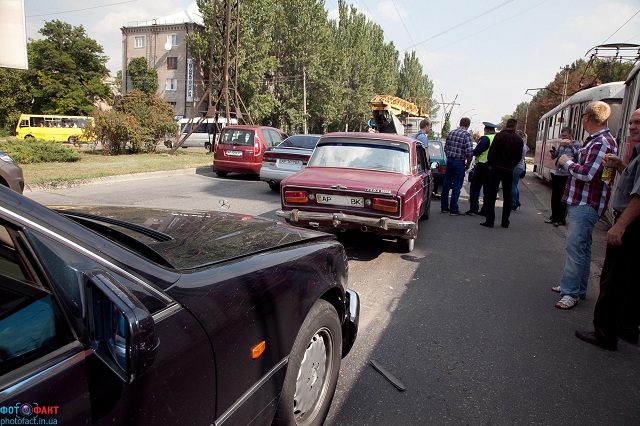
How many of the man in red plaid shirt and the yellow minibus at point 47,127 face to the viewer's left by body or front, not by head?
2

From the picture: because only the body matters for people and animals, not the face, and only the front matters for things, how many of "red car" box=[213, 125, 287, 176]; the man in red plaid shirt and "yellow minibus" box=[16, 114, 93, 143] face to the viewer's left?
2

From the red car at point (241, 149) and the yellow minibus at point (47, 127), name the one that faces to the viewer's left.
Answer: the yellow minibus

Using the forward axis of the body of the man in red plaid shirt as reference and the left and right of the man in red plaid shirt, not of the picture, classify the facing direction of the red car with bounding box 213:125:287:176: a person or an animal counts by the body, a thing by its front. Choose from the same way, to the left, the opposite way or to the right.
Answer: to the right

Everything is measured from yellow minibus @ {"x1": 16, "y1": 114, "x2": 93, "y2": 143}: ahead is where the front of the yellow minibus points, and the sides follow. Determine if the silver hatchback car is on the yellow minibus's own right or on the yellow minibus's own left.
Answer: on the yellow minibus's own left

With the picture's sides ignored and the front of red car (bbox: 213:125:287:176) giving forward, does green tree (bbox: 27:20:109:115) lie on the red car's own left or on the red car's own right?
on the red car's own left

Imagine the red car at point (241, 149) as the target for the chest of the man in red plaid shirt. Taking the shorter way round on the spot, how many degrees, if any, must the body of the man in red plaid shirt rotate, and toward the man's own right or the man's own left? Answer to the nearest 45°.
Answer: approximately 45° to the man's own right

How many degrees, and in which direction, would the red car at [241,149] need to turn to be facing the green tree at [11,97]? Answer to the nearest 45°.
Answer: approximately 90° to its left

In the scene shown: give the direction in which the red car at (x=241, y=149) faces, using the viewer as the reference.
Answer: facing away from the viewer and to the right of the viewer

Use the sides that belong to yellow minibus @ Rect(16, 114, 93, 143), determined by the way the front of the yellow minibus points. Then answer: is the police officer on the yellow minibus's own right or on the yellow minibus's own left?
on the yellow minibus's own left

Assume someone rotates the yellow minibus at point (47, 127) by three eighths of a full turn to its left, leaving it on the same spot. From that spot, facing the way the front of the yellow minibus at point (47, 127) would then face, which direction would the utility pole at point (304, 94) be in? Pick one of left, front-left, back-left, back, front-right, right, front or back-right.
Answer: front-left

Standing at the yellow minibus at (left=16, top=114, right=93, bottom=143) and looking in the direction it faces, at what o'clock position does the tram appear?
The tram is roughly at 8 o'clock from the yellow minibus.

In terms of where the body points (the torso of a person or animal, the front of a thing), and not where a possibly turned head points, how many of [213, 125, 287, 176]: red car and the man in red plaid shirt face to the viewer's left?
1

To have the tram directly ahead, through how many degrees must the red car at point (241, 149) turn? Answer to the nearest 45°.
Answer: approximately 45° to its right

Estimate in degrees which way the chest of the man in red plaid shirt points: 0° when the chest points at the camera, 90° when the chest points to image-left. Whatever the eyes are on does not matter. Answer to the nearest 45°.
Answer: approximately 90°

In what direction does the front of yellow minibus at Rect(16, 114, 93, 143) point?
to the viewer's left
